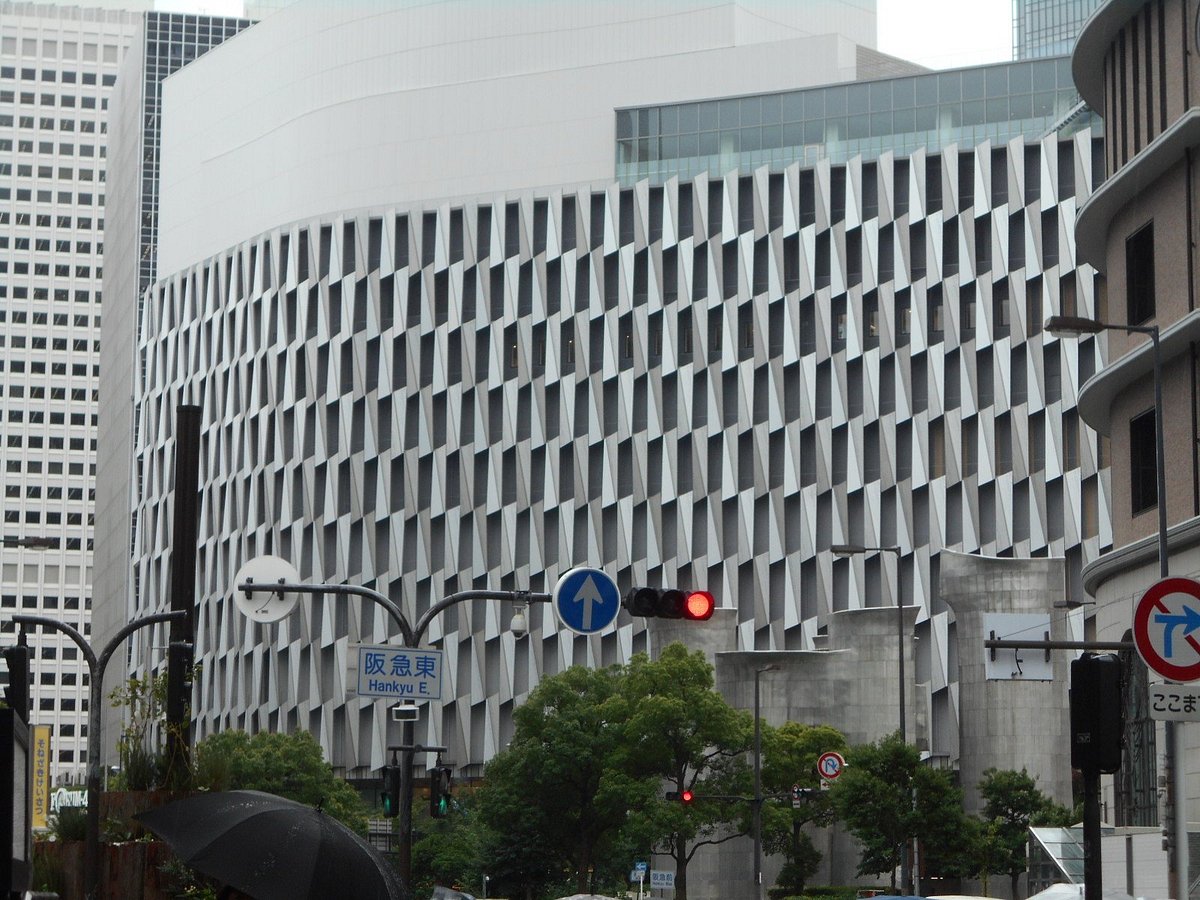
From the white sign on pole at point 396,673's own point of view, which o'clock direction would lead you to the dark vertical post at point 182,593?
The dark vertical post is roughly at 4 o'clock from the white sign on pole.

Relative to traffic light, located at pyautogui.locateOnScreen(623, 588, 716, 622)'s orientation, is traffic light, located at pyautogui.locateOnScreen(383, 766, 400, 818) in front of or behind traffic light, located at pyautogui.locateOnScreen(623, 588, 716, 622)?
behind

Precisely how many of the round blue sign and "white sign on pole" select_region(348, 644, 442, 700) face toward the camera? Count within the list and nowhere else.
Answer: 2

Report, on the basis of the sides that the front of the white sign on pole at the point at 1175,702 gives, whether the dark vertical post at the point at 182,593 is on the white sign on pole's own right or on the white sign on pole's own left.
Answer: on the white sign on pole's own right
